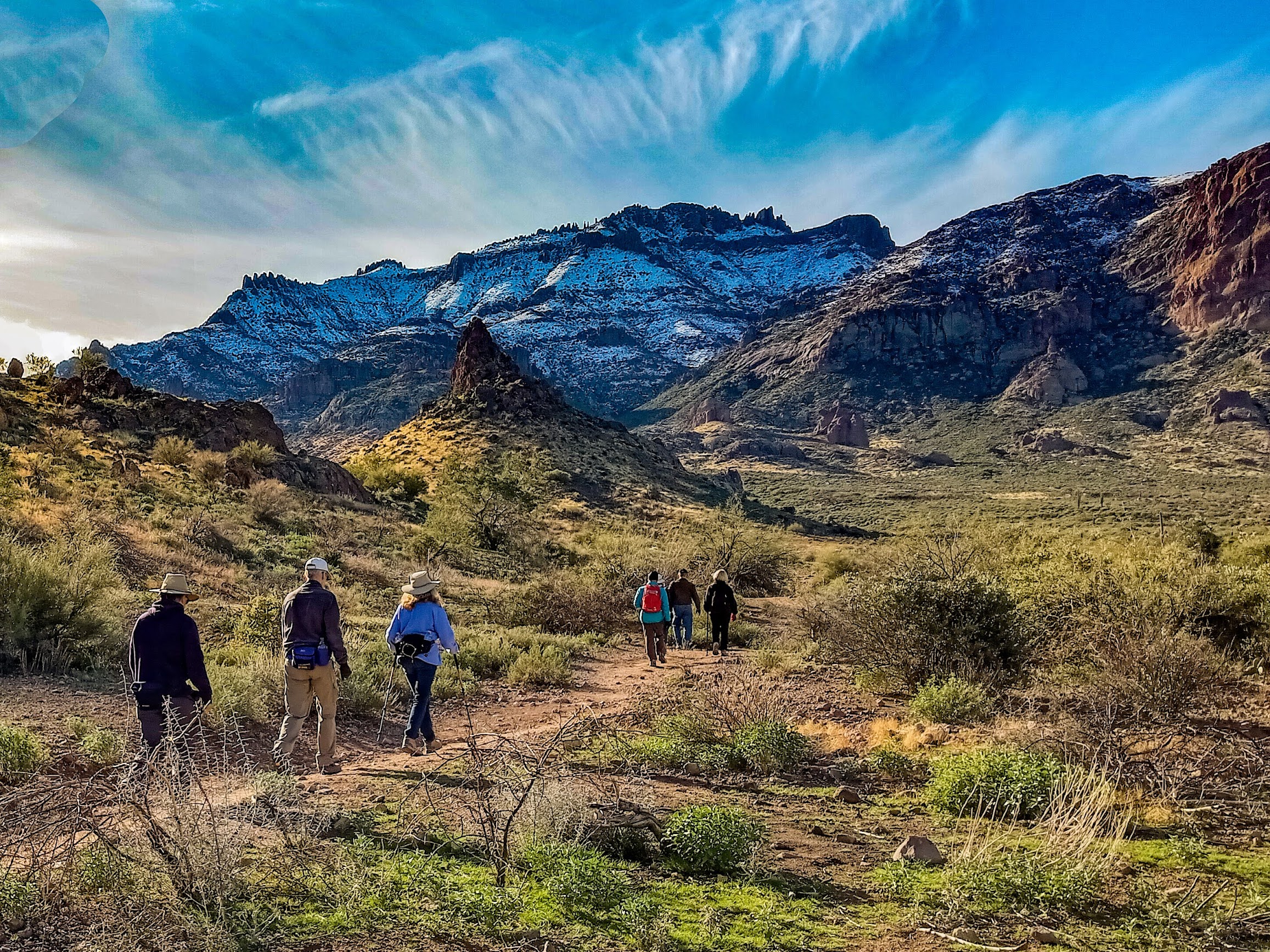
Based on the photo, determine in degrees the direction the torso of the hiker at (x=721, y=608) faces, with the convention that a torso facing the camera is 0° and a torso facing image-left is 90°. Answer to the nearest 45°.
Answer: approximately 180°

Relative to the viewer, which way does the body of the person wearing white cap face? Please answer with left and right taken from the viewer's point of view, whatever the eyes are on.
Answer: facing away from the viewer and to the right of the viewer

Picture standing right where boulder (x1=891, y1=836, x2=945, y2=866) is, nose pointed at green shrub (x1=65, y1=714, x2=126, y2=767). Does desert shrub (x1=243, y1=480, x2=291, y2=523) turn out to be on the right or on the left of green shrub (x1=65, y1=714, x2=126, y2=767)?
right

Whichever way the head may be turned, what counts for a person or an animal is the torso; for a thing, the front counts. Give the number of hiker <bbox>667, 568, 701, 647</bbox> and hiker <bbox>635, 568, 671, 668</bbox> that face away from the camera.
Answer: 2

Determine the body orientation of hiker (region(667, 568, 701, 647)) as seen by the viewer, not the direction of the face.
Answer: away from the camera

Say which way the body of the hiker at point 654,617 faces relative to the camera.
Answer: away from the camera
